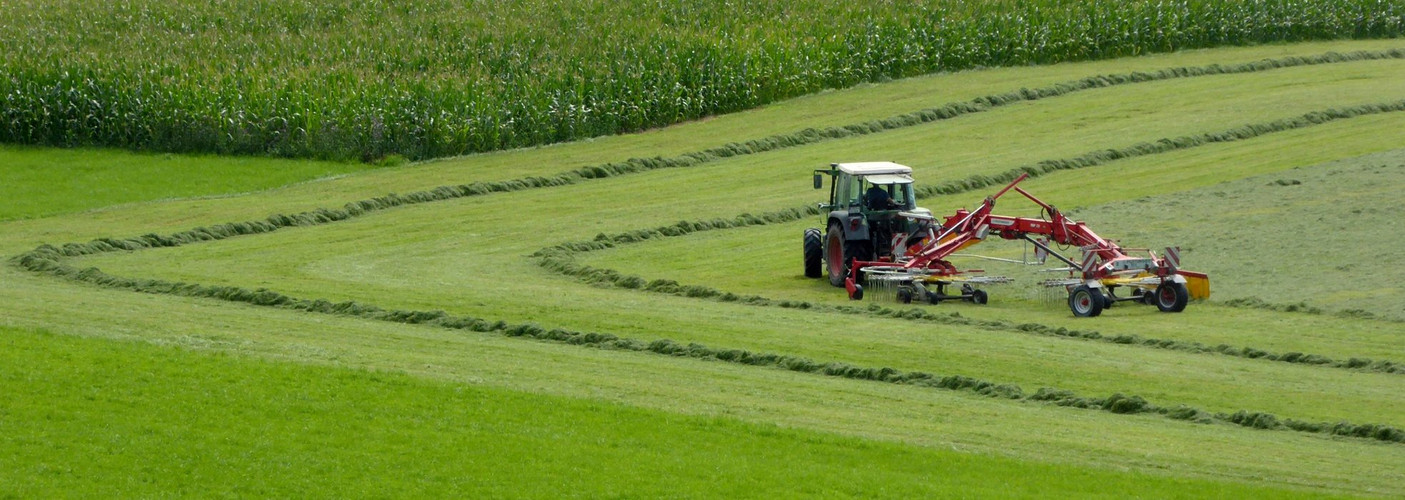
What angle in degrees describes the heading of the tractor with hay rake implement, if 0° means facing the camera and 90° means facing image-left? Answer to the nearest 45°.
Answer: approximately 135°

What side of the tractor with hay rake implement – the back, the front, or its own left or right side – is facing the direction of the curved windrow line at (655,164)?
front

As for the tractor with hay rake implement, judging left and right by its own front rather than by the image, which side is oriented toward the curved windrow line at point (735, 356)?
left
